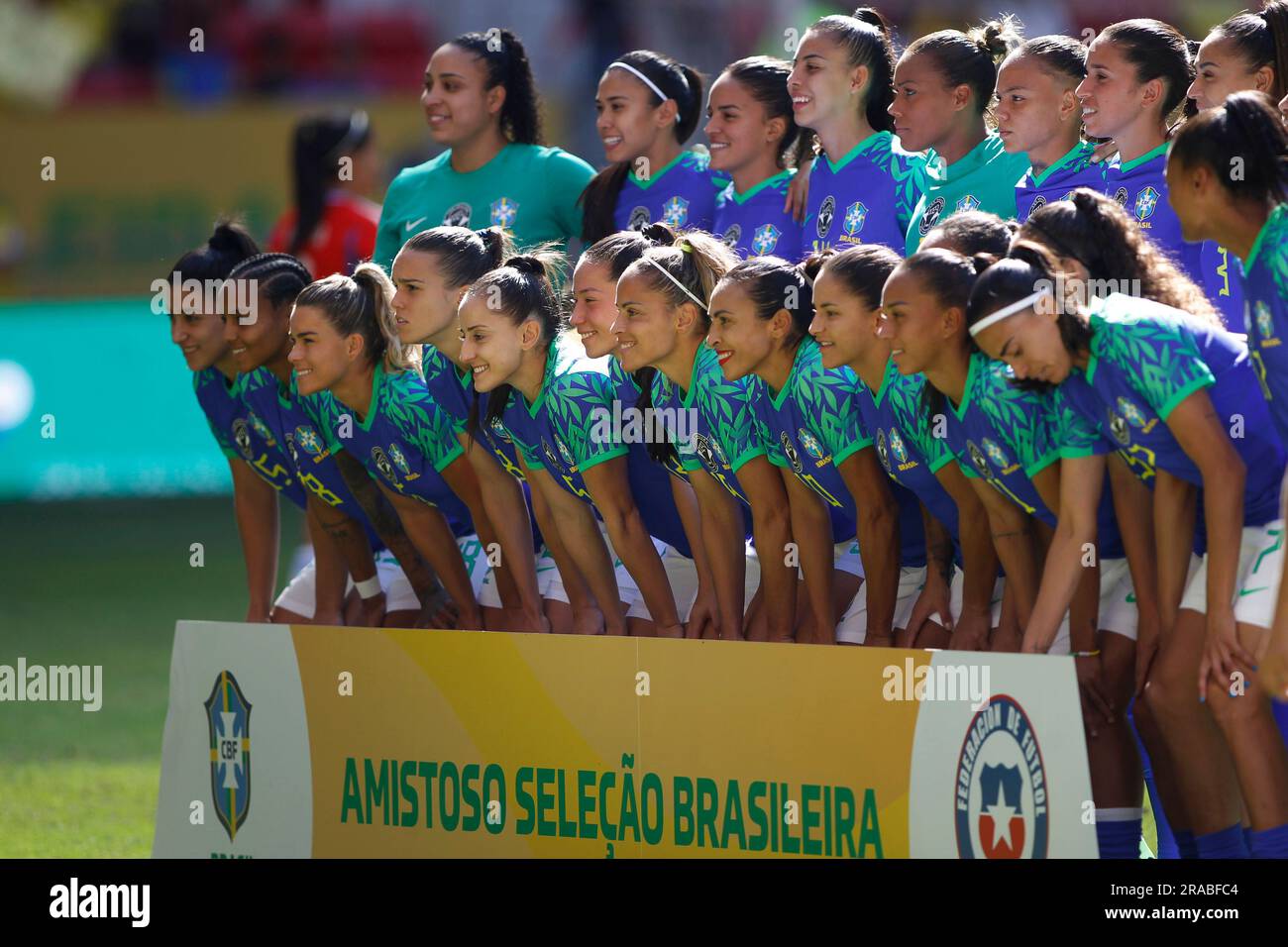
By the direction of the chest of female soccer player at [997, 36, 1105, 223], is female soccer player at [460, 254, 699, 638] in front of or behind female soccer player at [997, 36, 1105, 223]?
in front

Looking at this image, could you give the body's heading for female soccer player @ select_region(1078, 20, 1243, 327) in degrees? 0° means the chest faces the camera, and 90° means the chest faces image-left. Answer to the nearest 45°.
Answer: approximately 45°

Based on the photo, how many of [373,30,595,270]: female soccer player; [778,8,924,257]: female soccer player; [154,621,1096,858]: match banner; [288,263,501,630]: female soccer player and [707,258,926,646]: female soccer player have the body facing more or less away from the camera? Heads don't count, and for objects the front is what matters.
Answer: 0

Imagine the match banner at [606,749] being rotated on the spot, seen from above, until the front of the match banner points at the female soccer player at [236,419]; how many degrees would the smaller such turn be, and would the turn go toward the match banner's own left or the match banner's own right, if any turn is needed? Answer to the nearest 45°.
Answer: approximately 90° to the match banner's own right

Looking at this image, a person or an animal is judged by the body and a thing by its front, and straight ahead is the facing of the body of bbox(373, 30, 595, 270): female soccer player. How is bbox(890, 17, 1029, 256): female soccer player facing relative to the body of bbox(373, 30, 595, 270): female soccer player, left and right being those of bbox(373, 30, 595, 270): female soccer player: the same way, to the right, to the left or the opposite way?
the same way

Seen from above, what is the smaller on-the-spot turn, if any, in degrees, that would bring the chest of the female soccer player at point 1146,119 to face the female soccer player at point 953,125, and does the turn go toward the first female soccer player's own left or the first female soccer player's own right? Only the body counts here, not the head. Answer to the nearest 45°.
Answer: approximately 90° to the first female soccer player's own right

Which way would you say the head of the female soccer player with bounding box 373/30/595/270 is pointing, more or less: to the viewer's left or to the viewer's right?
to the viewer's left

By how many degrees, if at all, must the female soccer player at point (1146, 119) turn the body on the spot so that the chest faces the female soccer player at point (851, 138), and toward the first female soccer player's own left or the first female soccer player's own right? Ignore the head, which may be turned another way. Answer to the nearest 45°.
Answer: approximately 90° to the first female soccer player's own right

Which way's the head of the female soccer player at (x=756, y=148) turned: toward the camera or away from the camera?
toward the camera

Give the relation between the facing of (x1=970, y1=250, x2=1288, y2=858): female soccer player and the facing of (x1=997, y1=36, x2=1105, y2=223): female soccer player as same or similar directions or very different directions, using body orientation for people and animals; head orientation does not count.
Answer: same or similar directions

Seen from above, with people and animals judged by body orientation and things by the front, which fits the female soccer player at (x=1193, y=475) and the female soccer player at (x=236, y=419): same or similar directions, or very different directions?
same or similar directions

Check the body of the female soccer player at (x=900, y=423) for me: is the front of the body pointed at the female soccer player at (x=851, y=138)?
no

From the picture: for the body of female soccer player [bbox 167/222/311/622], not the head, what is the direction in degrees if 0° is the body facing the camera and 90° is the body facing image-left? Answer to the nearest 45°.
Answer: approximately 45°

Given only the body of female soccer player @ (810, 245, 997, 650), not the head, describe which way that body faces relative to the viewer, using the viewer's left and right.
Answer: facing the viewer and to the left of the viewer
